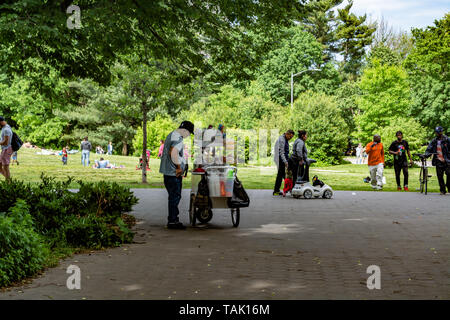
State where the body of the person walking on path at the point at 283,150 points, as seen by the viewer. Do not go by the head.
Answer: to the viewer's right

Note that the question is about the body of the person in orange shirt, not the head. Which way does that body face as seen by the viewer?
toward the camera

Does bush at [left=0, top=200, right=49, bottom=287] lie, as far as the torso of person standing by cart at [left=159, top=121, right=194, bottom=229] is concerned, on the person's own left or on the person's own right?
on the person's own right

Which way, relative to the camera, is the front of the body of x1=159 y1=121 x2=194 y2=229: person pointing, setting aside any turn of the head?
to the viewer's right
